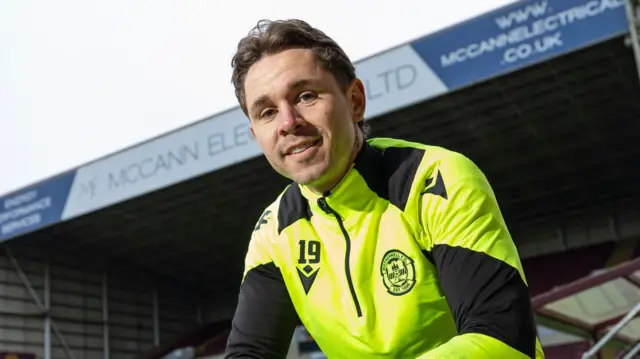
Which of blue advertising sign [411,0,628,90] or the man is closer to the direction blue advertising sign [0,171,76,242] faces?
the man

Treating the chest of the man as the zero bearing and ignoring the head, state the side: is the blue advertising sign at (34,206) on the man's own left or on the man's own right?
on the man's own right

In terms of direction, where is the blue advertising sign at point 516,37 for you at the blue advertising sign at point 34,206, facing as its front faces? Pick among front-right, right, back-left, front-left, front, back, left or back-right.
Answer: left

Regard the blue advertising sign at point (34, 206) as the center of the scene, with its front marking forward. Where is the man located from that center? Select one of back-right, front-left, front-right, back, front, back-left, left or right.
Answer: front-left
